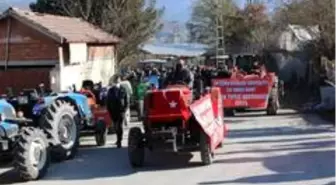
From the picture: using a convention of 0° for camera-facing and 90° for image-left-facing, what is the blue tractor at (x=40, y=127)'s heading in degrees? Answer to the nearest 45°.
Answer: approximately 45°

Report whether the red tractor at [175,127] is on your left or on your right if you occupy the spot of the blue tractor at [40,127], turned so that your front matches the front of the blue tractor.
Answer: on your left

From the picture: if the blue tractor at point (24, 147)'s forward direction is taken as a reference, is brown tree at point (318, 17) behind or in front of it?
behind

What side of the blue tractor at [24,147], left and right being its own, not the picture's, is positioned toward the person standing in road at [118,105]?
back

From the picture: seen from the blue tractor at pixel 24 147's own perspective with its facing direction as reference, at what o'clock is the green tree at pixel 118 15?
The green tree is roughly at 5 o'clock from the blue tractor.

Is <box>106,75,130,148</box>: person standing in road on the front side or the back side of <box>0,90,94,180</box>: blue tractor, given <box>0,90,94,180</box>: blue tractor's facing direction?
on the back side

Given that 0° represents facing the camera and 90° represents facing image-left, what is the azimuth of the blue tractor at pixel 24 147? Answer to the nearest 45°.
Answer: approximately 45°
